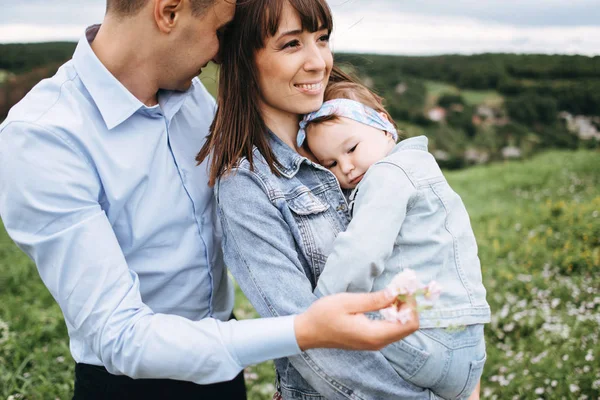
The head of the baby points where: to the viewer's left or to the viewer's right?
to the viewer's left

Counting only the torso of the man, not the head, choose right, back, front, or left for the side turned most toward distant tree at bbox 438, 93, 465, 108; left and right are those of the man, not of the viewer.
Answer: left

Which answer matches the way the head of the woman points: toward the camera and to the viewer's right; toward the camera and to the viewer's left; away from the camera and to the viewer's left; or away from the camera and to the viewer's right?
toward the camera and to the viewer's right

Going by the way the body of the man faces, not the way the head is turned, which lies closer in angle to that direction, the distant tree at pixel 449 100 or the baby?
the baby

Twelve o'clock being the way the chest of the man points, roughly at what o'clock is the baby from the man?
The baby is roughly at 11 o'clock from the man.
